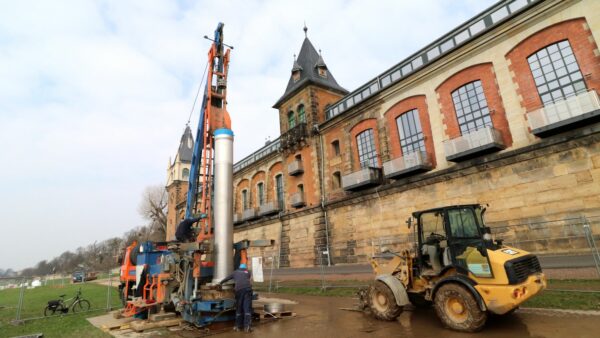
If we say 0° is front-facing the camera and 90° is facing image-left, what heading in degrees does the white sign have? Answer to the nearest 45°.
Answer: approximately 0°

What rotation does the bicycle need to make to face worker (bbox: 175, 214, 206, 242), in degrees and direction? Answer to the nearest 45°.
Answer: approximately 90° to its right

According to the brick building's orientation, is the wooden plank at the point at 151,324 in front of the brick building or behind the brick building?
in front

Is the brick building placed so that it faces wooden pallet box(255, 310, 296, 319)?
yes

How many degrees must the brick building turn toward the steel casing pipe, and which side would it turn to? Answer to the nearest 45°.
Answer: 0° — it already faces it
